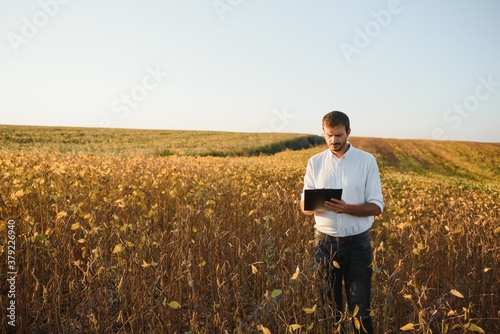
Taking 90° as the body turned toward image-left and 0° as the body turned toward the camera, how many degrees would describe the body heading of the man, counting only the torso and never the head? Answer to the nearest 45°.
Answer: approximately 0°
